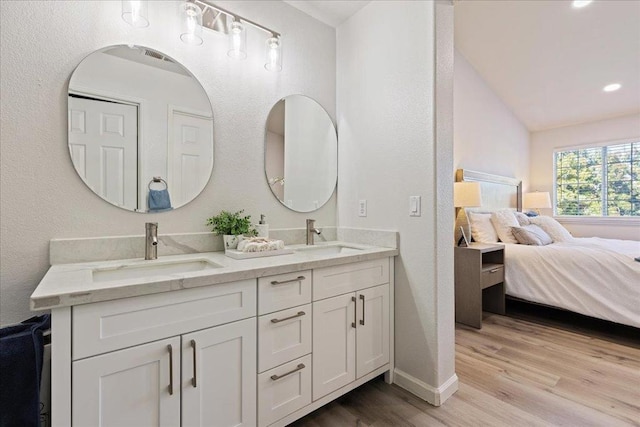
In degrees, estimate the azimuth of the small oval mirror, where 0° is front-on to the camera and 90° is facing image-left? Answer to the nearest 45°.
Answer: approximately 315°

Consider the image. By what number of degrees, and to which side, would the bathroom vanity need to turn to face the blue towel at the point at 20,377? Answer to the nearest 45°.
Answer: approximately 135° to its right

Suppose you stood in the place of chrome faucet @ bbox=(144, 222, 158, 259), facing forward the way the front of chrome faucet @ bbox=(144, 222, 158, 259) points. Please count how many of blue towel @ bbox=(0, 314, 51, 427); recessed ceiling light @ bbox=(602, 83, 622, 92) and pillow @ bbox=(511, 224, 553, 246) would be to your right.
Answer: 1

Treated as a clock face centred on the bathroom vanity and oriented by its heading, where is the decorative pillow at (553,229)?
The decorative pillow is roughly at 10 o'clock from the bathroom vanity.

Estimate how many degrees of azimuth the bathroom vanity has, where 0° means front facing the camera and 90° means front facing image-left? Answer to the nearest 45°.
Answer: approximately 315°

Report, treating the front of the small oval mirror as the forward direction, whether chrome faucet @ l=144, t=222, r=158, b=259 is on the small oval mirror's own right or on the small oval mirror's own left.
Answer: on the small oval mirror's own right

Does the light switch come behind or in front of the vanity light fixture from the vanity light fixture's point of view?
in front

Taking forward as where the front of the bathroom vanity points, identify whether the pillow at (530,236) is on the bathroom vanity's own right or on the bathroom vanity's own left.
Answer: on the bathroom vanity's own left

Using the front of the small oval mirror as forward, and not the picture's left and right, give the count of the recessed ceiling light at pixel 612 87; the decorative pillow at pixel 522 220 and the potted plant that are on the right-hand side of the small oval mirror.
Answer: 1

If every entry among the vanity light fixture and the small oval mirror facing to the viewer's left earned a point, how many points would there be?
0
